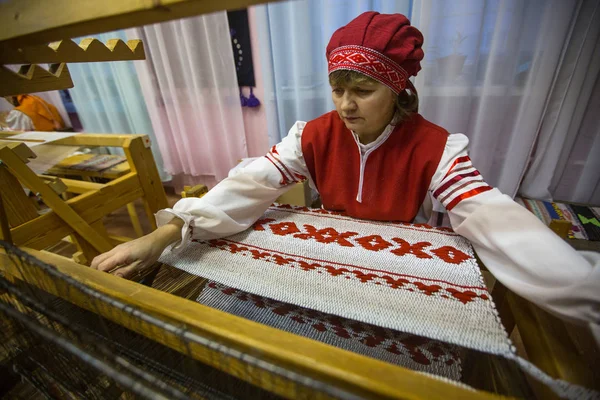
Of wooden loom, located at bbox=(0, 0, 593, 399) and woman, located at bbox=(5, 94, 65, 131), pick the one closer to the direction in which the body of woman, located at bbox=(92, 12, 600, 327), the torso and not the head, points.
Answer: the wooden loom

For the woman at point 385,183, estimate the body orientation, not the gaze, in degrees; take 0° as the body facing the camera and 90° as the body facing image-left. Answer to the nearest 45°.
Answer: approximately 45°

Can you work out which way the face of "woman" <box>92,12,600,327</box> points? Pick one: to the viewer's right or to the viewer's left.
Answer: to the viewer's left

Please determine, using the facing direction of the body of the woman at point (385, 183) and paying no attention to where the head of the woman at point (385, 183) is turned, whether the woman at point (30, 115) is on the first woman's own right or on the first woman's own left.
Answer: on the first woman's own right

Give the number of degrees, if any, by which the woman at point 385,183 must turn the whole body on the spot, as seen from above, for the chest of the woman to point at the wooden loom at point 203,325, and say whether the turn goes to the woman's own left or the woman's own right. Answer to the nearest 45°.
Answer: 0° — they already face it
